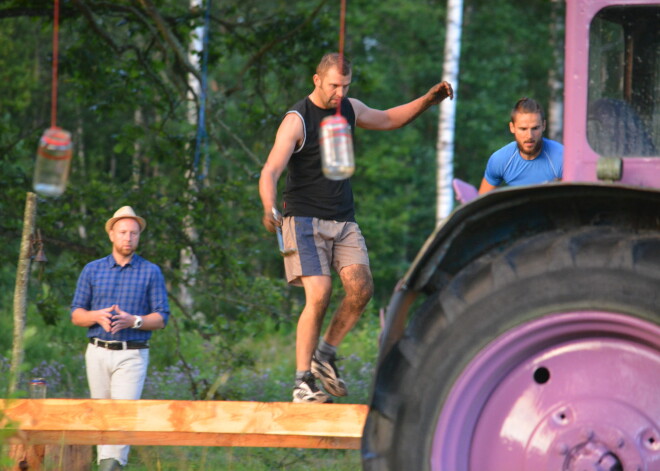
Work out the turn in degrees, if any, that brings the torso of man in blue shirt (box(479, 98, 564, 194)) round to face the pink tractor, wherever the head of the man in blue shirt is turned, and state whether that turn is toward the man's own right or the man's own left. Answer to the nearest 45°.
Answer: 0° — they already face it

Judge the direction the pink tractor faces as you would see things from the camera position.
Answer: facing to the right of the viewer

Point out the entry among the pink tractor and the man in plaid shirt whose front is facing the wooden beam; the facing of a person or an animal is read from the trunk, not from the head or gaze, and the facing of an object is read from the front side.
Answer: the man in plaid shirt

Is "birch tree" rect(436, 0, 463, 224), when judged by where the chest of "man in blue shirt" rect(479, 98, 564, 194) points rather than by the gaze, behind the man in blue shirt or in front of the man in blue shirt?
behind

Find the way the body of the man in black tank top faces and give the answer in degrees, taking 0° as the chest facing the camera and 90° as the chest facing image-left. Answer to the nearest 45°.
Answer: approximately 315°
